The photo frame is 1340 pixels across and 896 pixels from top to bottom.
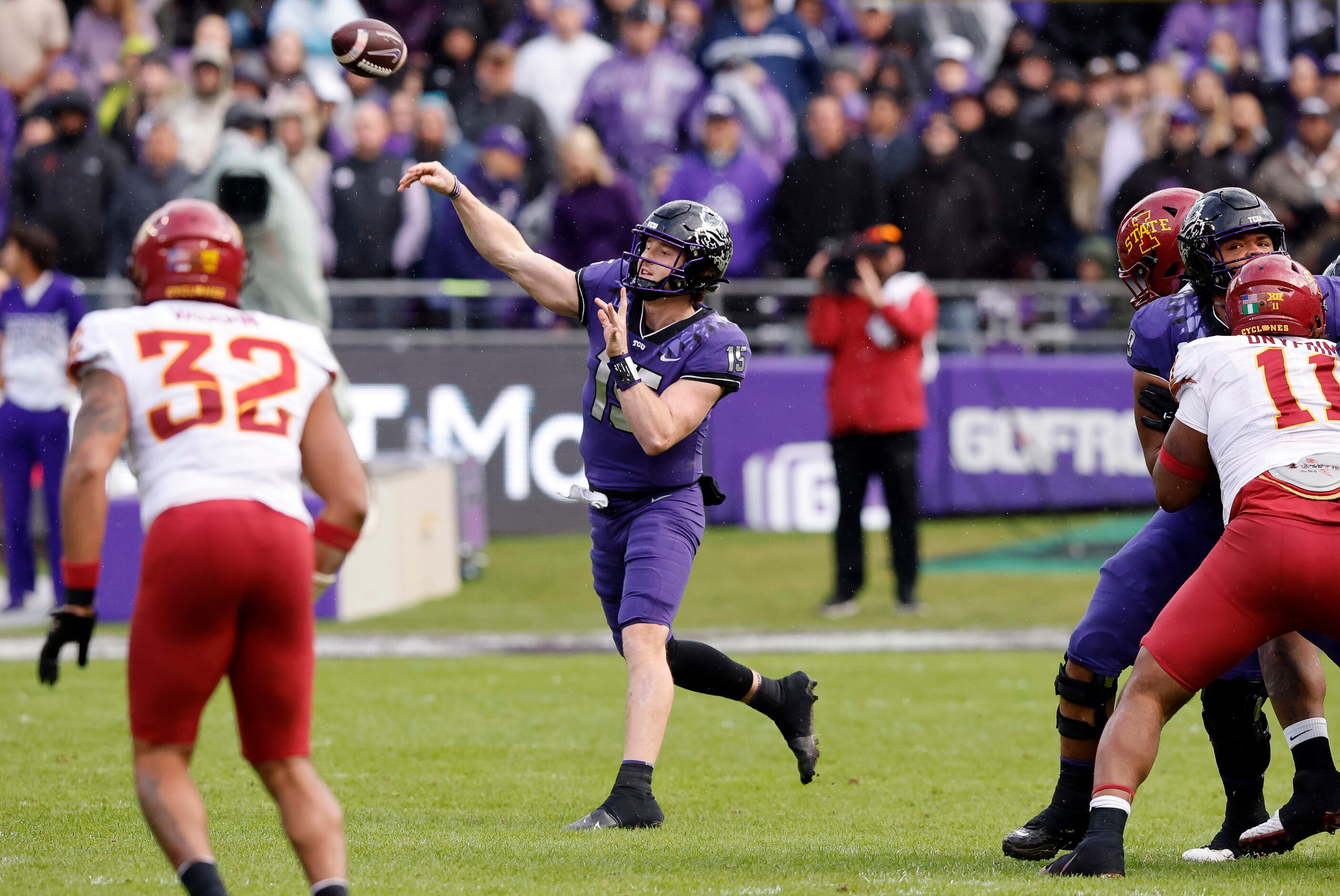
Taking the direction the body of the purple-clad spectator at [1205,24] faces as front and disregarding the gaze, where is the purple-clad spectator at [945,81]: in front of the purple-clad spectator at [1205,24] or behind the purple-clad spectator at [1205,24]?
in front

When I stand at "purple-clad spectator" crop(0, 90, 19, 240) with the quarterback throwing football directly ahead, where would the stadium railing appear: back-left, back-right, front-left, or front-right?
front-left

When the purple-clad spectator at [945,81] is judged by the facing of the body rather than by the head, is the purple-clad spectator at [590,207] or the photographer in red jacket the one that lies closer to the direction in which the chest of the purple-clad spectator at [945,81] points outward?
the photographer in red jacket

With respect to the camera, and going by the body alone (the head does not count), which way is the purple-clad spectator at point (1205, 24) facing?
toward the camera

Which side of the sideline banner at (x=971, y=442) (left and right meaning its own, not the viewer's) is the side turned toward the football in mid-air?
front

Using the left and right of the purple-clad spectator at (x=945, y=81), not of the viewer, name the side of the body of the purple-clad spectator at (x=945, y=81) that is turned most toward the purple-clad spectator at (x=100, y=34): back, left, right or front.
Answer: right

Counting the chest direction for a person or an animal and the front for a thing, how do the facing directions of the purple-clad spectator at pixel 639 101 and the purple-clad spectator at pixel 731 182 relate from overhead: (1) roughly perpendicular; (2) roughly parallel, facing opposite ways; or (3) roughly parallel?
roughly parallel

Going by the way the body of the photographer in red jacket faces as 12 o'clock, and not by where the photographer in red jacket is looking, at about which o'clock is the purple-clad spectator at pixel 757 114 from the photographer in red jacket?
The purple-clad spectator is roughly at 4 o'clock from the photographer in red jacket.

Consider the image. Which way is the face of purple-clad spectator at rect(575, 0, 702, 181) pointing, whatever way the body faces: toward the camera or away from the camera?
toward the camera

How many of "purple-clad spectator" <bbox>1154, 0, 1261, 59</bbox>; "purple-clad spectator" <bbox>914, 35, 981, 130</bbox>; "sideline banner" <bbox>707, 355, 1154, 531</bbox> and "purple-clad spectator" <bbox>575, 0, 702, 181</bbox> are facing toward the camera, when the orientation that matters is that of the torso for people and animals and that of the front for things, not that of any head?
4

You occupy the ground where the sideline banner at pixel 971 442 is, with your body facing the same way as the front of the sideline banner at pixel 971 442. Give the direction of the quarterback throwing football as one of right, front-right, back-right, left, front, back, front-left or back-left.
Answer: front

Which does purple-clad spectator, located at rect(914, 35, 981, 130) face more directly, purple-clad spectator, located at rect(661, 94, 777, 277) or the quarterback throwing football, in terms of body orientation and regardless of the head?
the quarterback throwing football

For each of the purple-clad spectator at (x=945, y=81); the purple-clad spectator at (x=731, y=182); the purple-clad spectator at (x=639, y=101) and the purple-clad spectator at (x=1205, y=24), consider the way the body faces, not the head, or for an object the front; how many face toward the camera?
4

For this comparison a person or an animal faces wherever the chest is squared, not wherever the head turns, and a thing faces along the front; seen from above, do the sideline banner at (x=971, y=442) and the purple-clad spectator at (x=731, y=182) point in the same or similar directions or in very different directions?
same or similar directions

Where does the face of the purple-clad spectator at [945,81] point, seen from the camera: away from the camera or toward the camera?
toward the camera

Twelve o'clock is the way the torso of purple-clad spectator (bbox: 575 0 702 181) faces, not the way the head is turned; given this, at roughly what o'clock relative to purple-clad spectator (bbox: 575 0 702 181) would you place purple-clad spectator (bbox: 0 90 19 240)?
purple-clad spectator (bbox: 0 90 19 240) is roughly at 3 o'clock from purple-clad spectator (bbox: 575 0 702 181).

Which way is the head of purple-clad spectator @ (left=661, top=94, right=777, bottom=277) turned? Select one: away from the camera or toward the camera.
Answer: toward the camera

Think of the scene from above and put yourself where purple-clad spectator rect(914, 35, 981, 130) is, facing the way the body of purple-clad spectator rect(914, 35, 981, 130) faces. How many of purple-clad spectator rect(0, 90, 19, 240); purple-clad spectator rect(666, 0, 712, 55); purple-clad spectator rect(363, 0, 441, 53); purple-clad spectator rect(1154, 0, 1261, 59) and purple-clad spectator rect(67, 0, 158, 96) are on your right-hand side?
4

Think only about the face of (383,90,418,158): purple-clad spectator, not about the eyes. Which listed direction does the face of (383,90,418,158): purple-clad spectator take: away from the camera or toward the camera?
toward the camera

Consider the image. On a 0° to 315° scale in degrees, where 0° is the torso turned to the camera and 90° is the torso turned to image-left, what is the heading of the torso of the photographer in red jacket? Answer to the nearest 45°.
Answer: approximately 45°
